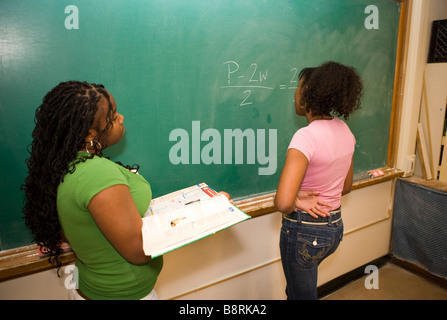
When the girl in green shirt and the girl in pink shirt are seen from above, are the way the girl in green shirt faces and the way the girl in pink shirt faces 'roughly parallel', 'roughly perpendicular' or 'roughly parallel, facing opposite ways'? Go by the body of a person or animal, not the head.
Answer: roughly perpendicular

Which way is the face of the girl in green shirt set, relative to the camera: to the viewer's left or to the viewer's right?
to the viewer's right

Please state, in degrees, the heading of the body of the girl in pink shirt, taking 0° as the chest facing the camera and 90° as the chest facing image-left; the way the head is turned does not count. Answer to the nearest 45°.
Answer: approximately 135°

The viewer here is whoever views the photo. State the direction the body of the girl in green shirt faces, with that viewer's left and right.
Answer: facing to the right of the viewer

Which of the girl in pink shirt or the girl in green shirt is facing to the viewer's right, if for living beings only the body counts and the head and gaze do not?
the girl in green shirt

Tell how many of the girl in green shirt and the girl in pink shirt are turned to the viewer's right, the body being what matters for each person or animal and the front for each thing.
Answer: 1
